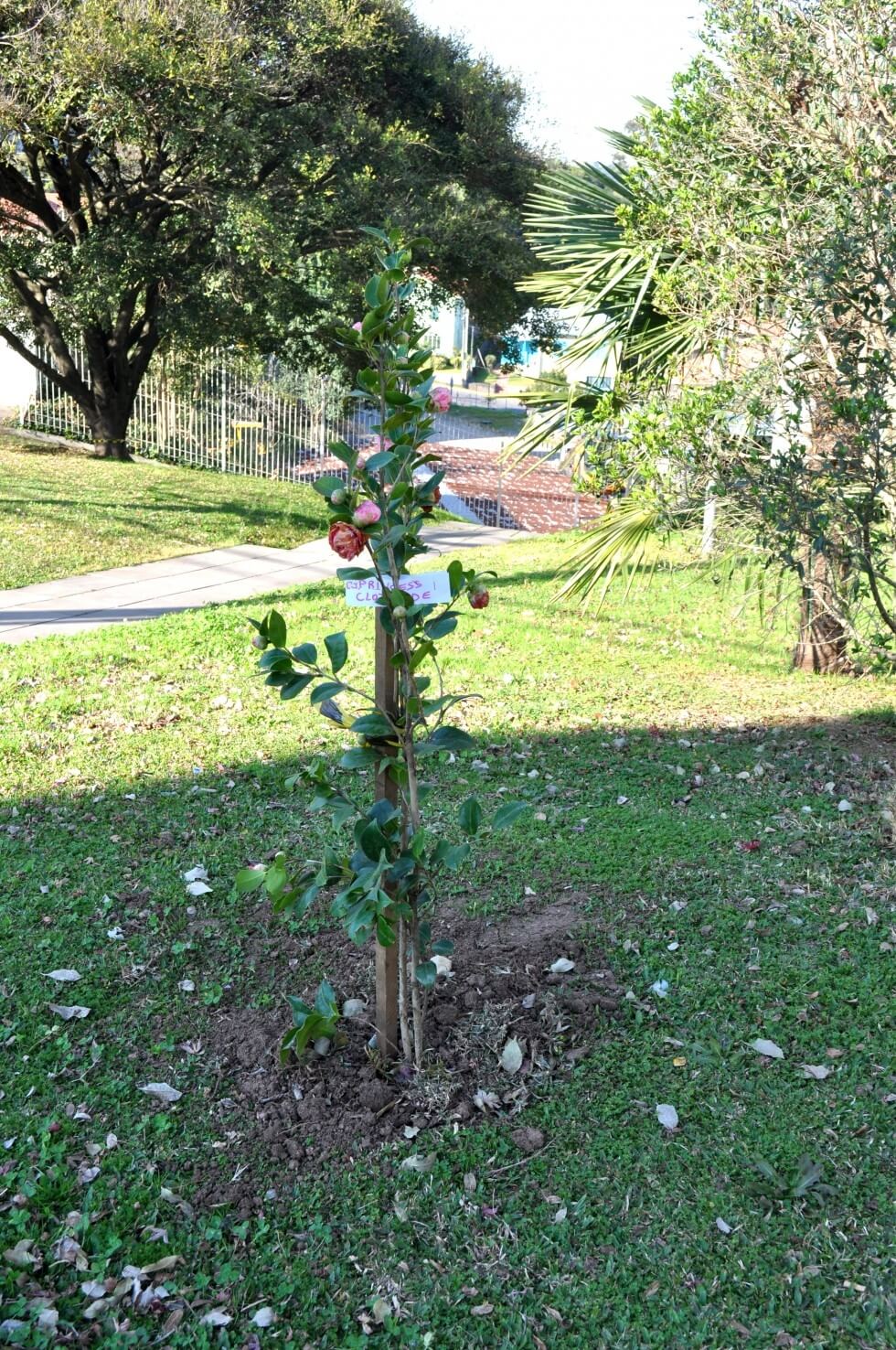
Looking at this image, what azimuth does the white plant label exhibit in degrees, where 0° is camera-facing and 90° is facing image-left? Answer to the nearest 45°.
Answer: approximately 0°

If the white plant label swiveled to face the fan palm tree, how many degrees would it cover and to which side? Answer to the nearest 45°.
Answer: approximately 180°

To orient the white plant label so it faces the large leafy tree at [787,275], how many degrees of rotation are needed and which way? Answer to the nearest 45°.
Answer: approximately 135° to its left

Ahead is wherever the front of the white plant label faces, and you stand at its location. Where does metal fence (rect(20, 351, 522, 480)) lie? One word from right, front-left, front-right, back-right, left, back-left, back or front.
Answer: back

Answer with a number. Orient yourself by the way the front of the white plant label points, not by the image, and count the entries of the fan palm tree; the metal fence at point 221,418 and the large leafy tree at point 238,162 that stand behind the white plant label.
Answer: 3

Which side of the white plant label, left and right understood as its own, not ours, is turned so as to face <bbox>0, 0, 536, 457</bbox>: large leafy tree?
back
